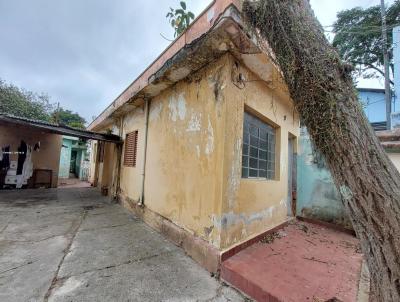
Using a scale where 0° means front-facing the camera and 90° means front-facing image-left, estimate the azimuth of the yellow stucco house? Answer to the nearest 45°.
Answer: approximately 315°

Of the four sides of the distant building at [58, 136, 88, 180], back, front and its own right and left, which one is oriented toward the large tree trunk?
front

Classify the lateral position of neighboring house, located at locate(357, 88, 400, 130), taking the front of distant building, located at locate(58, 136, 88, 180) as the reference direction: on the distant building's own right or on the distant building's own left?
on the distant building's own left

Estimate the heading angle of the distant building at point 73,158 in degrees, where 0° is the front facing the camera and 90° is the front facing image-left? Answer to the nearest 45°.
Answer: approximately 0°

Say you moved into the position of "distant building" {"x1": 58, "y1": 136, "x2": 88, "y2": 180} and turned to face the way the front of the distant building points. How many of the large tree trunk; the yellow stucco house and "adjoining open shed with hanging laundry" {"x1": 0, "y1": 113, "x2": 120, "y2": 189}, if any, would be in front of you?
3

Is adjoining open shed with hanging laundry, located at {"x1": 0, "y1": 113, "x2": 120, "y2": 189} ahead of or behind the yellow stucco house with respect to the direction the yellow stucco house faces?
behind

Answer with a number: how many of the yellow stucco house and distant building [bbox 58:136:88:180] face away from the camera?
0

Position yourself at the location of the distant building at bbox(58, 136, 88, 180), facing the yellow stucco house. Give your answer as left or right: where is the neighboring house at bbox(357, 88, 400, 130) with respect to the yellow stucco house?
left

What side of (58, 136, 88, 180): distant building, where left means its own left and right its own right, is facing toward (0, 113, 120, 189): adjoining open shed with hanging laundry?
front

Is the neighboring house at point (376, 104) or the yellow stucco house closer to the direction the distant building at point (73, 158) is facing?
the yellow stucco house
